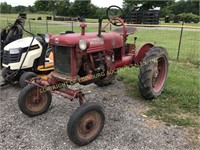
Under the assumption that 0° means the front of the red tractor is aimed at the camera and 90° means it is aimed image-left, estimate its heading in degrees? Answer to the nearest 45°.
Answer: approximately 45°

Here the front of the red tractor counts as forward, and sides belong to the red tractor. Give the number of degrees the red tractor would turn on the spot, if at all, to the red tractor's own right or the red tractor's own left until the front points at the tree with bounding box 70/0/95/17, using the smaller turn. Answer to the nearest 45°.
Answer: approximately 135° to the red tractor's own right
